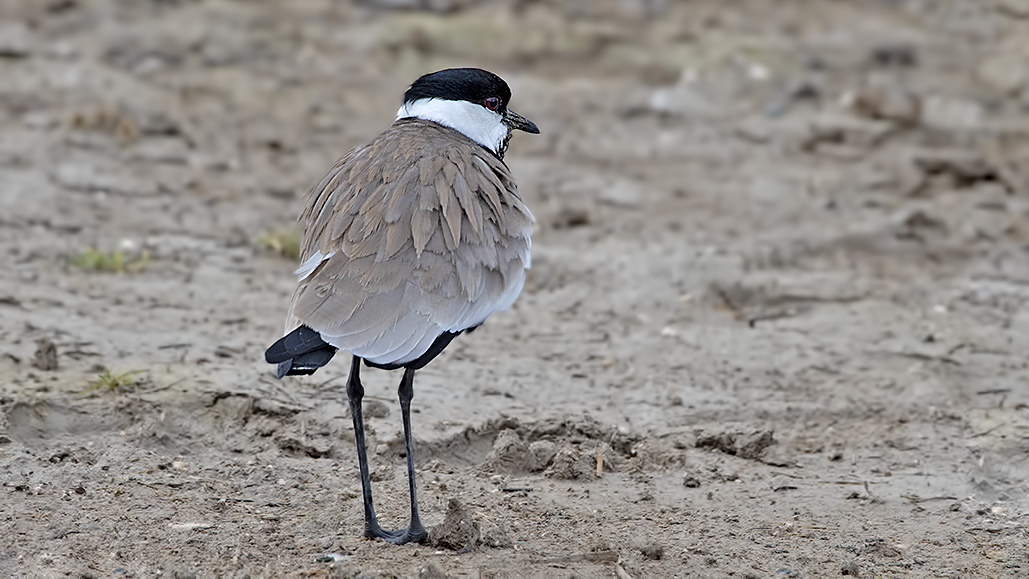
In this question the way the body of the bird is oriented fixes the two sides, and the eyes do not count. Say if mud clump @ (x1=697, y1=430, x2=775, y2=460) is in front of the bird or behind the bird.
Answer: in front

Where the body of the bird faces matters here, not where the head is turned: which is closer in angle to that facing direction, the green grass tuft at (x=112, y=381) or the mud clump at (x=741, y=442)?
the mud clump

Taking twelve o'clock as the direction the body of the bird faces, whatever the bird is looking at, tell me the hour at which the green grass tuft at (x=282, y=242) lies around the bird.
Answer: The green grass tuft is roughly at 10 o'clock from the bird.

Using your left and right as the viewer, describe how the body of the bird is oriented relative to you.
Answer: facing away from the viewer and to the right of the viewer

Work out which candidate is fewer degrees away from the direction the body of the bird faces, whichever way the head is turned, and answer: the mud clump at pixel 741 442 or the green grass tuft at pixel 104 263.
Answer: the mud clump

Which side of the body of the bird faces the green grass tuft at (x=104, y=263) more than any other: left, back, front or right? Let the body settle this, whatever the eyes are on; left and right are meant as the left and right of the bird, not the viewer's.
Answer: left
